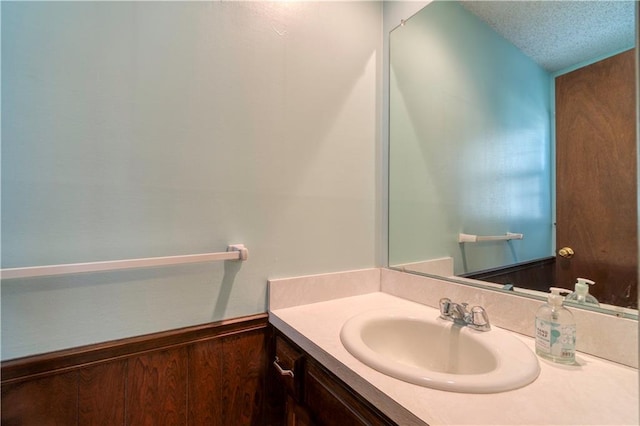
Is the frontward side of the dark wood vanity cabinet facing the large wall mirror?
no

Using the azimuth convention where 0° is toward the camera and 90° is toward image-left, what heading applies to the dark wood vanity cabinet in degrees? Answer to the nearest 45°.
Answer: approximately 45°

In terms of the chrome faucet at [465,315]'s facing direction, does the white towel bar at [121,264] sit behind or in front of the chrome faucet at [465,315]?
in front

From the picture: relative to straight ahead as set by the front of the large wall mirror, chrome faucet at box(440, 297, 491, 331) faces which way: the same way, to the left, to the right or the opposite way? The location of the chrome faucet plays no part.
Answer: the same way

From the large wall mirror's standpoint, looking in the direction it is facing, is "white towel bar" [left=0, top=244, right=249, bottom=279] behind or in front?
in front

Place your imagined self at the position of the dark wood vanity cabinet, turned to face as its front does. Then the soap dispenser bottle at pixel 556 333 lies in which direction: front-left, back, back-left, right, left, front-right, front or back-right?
back-left

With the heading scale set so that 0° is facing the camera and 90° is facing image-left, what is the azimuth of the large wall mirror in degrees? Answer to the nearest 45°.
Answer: approximately 45°

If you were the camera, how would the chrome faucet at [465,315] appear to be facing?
facing the viewer and to the left of the viewer

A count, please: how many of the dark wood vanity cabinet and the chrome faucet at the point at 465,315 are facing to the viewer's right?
0

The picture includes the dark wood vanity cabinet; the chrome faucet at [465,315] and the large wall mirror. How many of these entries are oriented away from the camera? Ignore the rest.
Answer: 0

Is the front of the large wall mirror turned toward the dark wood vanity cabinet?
yes

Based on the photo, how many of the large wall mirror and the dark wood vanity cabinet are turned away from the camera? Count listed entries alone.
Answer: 0
